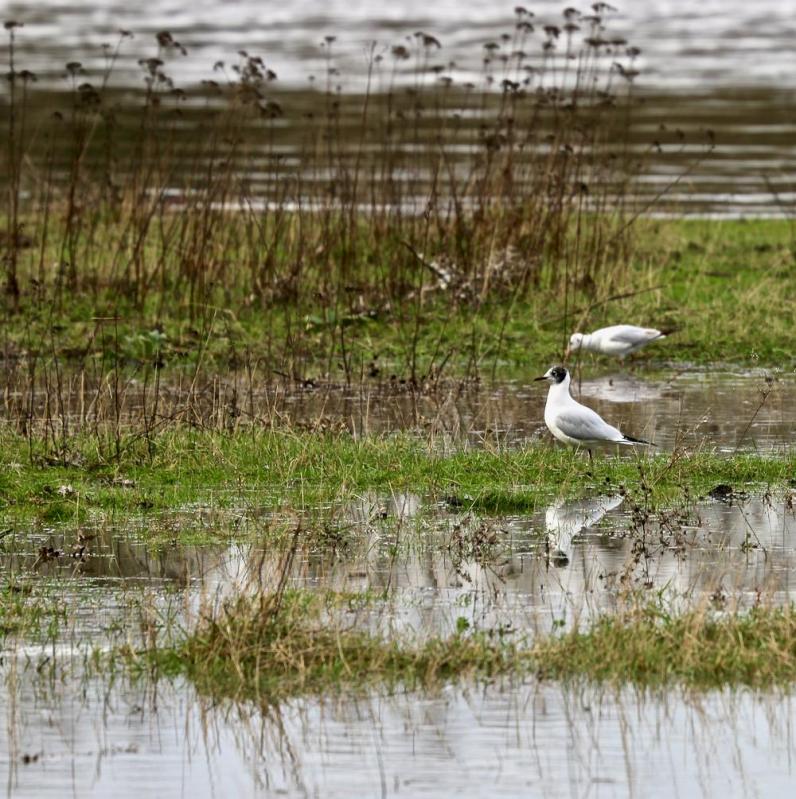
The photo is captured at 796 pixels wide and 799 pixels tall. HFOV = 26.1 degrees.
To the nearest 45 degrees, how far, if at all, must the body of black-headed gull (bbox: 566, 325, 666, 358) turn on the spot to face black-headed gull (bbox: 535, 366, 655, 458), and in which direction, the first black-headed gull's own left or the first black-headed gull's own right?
approximately 90° to the first black-headed gull's own left

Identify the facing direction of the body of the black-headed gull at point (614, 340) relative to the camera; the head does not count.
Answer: to the viewer's left

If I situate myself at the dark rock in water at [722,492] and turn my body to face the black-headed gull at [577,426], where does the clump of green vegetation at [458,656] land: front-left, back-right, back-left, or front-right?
back-left

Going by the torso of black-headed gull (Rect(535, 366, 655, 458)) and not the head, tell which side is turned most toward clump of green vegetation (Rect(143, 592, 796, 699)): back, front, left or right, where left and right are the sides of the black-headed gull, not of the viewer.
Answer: left

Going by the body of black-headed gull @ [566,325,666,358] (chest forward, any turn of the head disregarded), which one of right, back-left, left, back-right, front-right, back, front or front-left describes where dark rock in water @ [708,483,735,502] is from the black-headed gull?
left

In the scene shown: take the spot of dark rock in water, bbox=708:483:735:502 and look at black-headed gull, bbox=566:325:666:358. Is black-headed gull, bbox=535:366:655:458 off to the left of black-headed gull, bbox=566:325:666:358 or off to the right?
left

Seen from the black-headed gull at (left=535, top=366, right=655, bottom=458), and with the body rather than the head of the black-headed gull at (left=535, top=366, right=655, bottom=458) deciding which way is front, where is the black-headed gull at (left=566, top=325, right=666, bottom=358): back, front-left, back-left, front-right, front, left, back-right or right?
right

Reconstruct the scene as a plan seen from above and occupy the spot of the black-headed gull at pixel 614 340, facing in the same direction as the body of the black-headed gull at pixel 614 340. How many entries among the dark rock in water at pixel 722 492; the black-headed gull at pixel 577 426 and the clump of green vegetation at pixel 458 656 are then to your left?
3

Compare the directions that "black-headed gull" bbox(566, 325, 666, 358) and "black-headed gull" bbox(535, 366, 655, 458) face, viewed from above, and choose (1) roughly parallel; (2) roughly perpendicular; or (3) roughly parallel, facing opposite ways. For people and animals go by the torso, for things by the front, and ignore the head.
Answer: roughly parallel

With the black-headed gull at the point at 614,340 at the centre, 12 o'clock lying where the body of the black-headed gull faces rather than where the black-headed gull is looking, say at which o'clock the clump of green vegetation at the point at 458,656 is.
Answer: The clump of green vegetation is roughly at 9 o'clock from the black-headed gull.

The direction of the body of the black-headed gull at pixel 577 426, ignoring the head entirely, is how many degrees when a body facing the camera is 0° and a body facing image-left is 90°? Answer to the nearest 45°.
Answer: approximately 90°

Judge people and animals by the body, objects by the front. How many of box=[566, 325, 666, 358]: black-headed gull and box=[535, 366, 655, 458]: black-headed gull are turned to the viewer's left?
2

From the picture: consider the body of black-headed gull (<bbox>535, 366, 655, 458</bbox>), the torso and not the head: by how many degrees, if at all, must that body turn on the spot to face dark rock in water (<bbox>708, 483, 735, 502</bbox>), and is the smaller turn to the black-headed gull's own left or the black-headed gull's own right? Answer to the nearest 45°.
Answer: approximately 135° to the black-headed gull's own left
